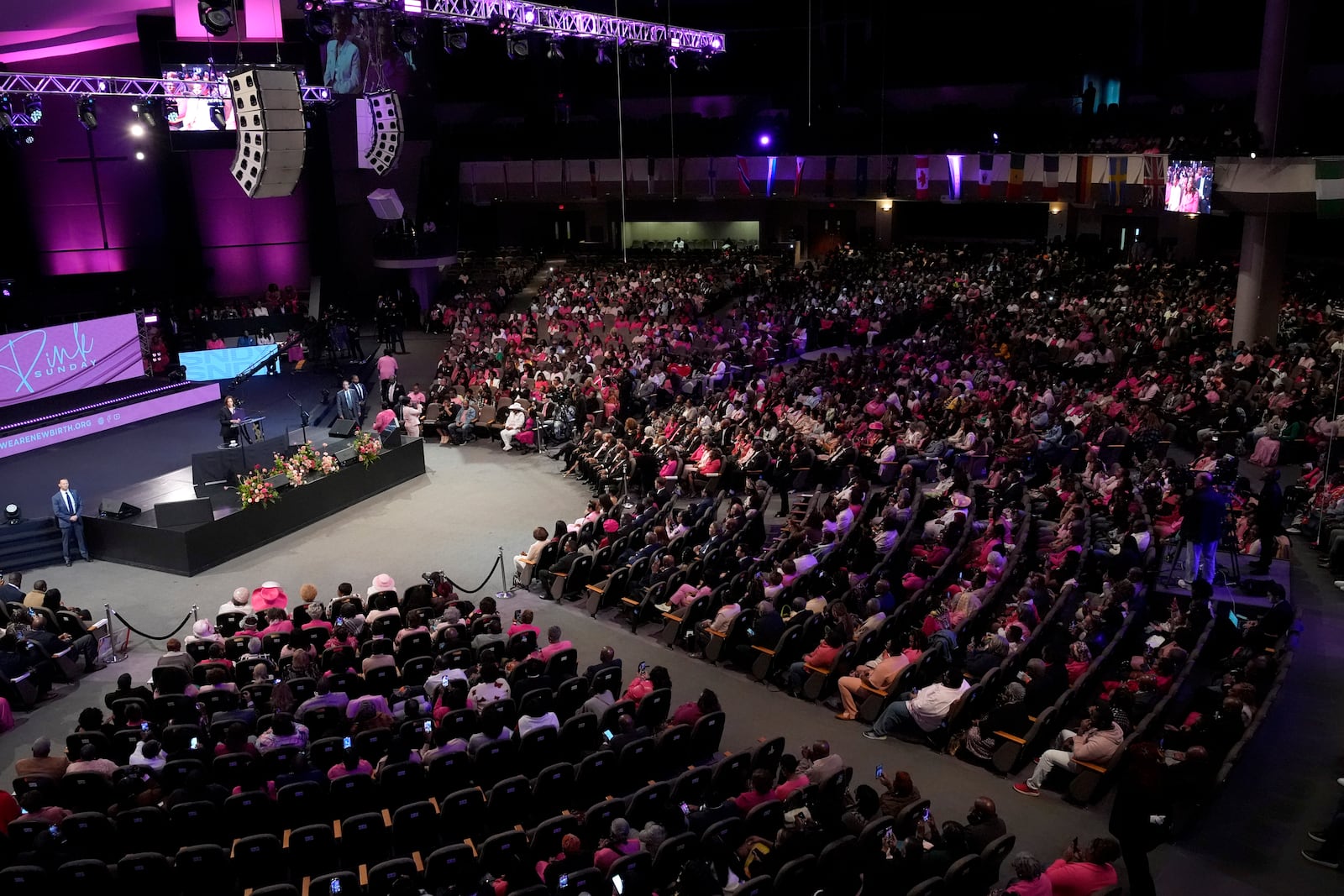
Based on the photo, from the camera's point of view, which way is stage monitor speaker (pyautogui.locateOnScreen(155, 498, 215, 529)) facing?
away from the camera

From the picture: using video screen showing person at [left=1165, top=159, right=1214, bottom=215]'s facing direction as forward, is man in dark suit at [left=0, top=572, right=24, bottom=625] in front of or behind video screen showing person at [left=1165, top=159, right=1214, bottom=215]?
in front

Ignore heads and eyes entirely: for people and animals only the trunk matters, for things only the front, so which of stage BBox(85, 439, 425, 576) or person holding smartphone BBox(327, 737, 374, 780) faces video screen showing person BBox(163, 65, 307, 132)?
the person holding smartphone

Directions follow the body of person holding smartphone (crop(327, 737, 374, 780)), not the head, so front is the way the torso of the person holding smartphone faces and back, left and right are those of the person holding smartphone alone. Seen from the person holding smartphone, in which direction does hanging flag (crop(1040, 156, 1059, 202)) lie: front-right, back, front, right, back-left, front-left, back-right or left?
front-right

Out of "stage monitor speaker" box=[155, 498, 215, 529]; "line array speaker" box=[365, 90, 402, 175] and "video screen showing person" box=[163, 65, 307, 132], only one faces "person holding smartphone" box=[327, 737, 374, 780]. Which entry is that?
the video screen showing person

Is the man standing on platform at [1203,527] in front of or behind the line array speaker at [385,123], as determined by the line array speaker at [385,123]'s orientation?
in front

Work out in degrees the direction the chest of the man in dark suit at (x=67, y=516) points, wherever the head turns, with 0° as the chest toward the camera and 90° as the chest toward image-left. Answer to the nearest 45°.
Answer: approximately 315°

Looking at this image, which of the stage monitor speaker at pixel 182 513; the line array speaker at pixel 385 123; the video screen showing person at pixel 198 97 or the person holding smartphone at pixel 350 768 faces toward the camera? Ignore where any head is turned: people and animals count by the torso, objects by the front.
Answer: the video screen showing person

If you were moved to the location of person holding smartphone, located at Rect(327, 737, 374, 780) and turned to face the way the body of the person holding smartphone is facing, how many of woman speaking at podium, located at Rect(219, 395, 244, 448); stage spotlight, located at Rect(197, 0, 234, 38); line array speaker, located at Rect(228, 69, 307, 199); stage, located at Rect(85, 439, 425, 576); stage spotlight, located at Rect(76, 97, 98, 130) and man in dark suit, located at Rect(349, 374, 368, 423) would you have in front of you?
6

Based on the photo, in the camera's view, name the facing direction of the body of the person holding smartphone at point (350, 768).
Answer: away from the camera

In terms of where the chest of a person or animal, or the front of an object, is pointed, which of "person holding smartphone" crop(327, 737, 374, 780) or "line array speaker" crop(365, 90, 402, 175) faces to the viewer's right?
the line array speaker

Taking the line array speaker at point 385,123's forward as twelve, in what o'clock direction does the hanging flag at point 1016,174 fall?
The hanging flag is roughly at 11 o'clock from the line array speaker.

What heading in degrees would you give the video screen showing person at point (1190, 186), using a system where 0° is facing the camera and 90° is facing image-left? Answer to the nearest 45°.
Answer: approximately 45°

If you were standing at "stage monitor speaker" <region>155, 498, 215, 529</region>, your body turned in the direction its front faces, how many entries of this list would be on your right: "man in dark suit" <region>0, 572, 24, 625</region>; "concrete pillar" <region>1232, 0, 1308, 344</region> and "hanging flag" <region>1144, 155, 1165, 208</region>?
2

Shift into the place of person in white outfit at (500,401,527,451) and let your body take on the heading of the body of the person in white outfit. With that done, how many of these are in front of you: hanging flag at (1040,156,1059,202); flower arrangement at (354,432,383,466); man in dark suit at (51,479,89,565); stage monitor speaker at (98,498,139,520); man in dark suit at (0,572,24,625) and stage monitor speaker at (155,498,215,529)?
5
